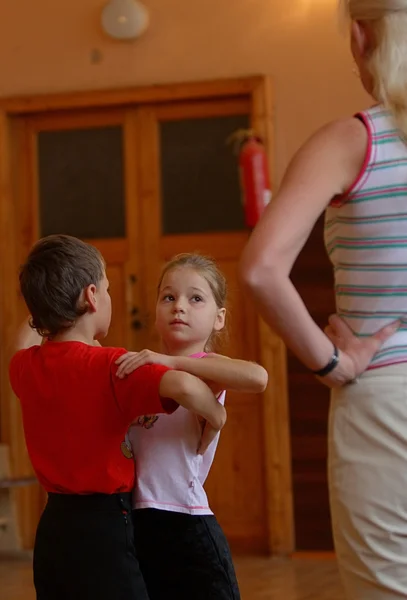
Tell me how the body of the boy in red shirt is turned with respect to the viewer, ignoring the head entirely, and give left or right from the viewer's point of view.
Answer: facing away from the viewer and to the right of the viewer

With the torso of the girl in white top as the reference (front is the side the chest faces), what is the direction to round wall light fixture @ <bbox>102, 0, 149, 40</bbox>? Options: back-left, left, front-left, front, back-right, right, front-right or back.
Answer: back-right

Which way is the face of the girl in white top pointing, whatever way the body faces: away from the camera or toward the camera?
toward the camera

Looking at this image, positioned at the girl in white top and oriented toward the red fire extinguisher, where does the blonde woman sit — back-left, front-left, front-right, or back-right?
back-right

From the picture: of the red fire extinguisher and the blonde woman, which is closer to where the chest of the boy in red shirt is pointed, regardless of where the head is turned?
the red fire extinguisher

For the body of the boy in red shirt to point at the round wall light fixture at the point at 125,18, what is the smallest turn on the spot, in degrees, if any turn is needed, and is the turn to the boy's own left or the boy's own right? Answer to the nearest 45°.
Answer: approximately 45° to the boy's own left

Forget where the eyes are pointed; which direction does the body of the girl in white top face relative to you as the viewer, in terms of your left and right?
facing the viewer and to the left of the viewer

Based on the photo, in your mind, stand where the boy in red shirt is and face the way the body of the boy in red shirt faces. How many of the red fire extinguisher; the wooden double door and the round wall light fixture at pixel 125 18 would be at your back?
0

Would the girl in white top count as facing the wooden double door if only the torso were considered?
no

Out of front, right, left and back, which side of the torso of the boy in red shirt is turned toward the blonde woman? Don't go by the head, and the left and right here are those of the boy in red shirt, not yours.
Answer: right

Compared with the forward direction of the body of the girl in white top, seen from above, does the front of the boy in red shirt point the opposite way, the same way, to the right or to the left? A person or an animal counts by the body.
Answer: the opposite way

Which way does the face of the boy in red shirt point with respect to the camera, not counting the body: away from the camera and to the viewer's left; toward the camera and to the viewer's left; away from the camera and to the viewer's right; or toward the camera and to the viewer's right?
away from the camera and to the viewer's right

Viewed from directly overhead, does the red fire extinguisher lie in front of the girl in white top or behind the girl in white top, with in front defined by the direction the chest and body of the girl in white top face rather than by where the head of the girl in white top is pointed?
behind

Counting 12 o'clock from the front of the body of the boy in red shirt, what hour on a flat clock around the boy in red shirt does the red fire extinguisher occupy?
The red fire extinguisher is roughly at 11 o'clock from the boy in red shirt.

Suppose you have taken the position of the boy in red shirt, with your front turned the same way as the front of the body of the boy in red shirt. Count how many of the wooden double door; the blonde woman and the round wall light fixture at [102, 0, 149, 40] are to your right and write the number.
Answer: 1
